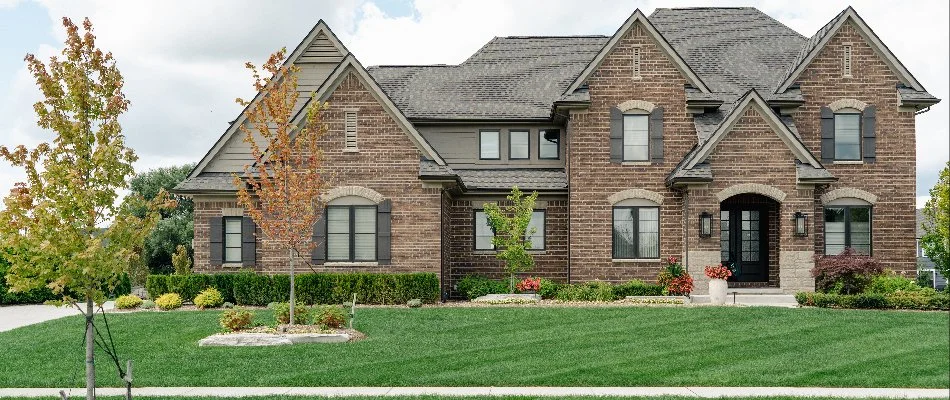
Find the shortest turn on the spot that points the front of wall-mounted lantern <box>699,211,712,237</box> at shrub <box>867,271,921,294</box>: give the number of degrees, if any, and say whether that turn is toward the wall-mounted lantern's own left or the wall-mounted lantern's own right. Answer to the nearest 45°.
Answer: approximately 90° to the wall-mounted lantern's own left

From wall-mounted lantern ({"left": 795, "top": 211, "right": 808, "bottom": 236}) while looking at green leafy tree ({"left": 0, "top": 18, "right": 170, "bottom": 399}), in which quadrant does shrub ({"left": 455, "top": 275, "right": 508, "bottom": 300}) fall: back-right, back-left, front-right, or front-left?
front-right

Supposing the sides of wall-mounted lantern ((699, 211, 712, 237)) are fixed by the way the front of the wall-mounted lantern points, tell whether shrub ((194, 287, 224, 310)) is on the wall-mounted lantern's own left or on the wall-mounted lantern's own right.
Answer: on the wall-mounted lantern's own right

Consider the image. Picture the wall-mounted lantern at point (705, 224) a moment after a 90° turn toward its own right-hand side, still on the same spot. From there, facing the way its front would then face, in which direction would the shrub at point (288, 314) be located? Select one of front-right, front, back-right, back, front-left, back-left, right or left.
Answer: front-left

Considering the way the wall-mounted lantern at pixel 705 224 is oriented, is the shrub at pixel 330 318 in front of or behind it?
in front

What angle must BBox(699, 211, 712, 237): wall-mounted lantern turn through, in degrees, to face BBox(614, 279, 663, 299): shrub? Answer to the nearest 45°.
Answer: approximately 90° to its right

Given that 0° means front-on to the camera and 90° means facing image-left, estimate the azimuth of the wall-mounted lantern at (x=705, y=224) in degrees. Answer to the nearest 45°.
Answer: approximately 0°

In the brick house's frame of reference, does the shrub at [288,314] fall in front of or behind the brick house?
in front

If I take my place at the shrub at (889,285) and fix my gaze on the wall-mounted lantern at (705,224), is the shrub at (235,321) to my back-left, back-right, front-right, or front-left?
front-left

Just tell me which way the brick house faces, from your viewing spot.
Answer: facing the viewer

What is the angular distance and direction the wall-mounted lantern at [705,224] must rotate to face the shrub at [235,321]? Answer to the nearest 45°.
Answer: approximately 45° to its right

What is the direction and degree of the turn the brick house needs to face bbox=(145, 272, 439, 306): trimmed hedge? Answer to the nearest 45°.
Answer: approximately 90° to its right
